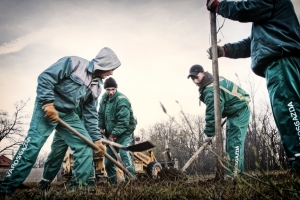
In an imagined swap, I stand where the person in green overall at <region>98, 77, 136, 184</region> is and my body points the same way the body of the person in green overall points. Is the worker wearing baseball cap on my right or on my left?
on my left

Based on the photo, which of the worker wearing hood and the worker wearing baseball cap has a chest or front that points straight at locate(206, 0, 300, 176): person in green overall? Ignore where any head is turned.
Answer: the worker wearing hood

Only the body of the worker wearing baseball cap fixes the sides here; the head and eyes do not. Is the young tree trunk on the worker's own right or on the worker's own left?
on the worker's own left

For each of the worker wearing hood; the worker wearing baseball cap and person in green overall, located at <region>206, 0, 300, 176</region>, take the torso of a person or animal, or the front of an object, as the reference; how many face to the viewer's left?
2

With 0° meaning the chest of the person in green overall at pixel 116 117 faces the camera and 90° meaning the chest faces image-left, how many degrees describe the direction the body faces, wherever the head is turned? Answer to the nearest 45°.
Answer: approximately 45°

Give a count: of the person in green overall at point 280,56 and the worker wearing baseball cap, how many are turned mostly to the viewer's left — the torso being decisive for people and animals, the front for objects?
2

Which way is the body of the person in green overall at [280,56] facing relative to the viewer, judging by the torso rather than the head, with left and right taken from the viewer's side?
facing to the left of the viewer

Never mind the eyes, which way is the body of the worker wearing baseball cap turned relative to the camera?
to the viewer's left

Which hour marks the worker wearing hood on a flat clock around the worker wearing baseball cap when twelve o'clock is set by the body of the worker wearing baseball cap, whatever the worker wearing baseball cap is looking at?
The worker wearing hood is roughly at 11 o'clock from the worker wearing baseball cap.
